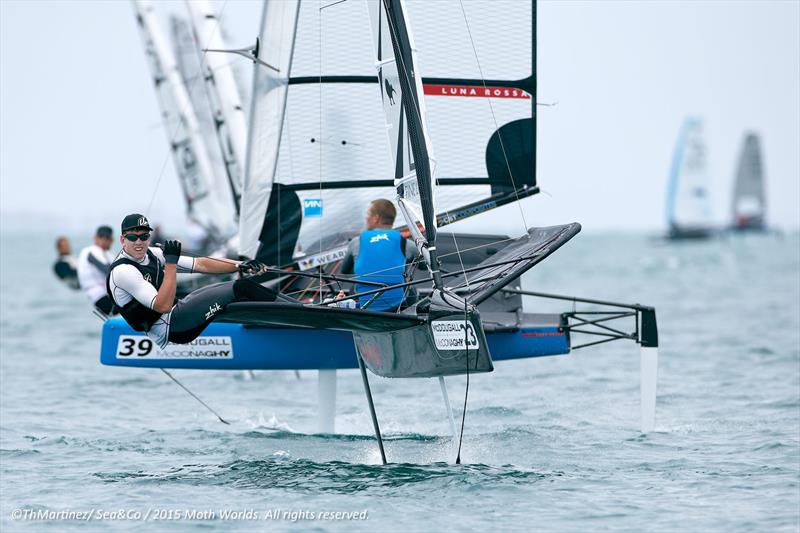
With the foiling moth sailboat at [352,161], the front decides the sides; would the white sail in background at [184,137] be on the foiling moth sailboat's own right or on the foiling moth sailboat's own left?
on the foiling moth sailboat's own right

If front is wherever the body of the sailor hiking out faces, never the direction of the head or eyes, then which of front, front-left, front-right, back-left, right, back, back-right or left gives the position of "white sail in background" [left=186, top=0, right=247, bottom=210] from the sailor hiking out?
back-left

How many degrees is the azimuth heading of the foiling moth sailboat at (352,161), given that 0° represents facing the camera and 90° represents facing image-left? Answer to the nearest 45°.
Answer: approximately 90°

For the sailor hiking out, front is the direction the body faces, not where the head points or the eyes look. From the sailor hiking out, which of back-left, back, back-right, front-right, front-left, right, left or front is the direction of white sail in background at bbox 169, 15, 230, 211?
back-left

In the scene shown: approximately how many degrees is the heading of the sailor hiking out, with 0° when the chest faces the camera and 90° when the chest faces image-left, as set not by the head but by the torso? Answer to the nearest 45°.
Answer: approximately 315°
